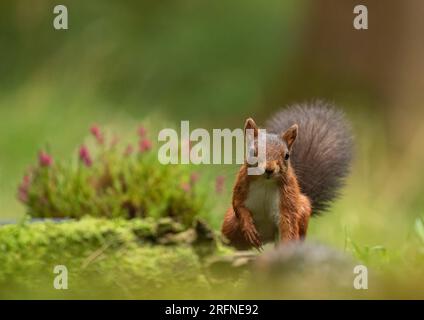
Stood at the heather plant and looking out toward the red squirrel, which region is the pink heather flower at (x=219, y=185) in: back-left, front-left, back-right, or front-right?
front-left

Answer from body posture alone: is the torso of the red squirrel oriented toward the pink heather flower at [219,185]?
no

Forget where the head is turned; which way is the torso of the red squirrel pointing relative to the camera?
toward the camera

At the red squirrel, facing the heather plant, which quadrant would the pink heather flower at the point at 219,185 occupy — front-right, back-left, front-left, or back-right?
front-right

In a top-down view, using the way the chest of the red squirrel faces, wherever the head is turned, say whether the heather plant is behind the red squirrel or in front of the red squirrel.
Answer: behind
